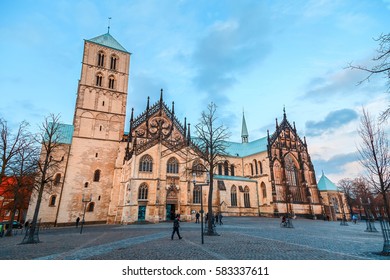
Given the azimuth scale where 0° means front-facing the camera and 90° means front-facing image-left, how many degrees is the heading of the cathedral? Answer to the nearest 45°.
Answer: approximately 0°
